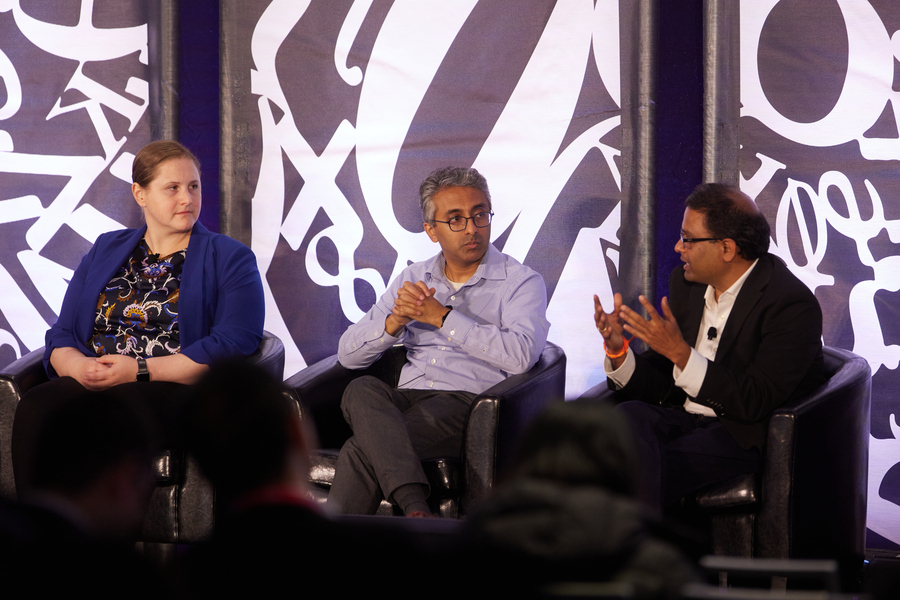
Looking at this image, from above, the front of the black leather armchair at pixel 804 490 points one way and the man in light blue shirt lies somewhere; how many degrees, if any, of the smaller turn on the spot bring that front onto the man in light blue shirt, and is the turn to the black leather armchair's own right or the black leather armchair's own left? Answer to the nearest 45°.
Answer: approximately 45° to the black leather armchair's own right

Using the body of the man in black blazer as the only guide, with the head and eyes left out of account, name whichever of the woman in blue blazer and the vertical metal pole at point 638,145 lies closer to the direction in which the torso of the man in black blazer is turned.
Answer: the woman in blue blazer

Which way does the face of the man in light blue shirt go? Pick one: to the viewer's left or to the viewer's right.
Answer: to the viewer's right

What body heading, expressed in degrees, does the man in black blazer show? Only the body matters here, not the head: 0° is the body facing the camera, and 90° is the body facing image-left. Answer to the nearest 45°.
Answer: approximately 45°

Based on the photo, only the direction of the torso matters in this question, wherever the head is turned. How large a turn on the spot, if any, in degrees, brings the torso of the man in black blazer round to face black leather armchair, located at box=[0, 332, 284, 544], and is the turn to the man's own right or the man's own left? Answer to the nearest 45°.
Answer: approximately 45° to the man's own right

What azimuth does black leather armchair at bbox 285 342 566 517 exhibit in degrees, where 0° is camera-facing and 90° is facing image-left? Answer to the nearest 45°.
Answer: approximately 45°

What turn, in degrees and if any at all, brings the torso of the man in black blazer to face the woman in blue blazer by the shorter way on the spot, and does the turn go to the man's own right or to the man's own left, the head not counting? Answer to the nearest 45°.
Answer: approximately 45° to the man's own right

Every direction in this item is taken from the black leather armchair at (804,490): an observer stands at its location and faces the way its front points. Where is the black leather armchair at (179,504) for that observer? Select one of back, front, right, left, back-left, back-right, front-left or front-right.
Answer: front-right

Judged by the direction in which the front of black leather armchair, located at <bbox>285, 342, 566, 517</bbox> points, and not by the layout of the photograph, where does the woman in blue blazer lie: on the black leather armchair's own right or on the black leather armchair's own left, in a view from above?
on the black leather armchair's own right

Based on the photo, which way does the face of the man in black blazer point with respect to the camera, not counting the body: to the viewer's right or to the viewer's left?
to the viewer's left

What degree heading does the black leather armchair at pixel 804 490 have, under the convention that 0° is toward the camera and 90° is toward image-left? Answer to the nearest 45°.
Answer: approximately 45°
